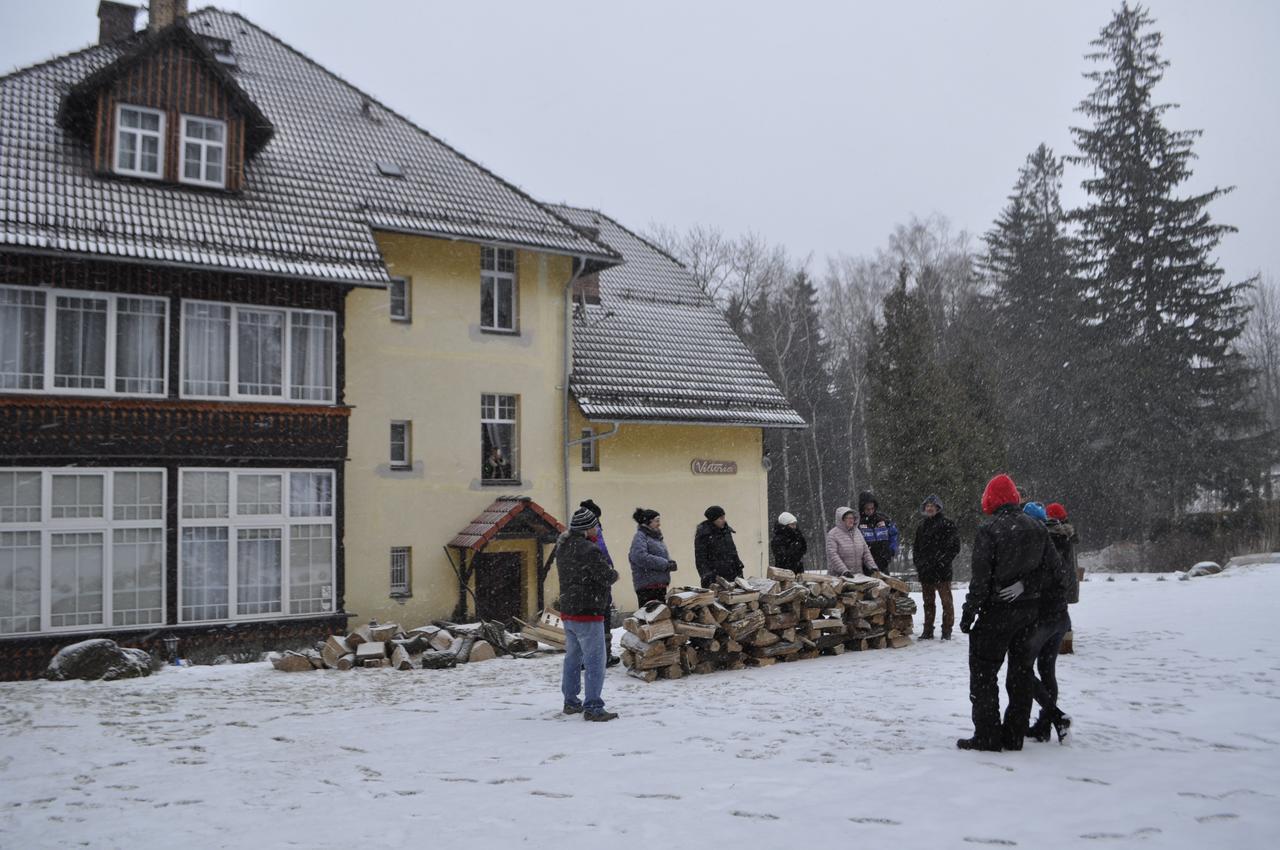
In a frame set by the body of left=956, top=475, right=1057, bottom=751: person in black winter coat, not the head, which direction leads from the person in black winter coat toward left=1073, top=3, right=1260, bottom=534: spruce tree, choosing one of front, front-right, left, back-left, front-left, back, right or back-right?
front-right

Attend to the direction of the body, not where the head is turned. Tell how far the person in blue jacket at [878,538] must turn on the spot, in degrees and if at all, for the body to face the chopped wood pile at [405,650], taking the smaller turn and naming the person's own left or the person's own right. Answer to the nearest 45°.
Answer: approximately 45° to the person's own right

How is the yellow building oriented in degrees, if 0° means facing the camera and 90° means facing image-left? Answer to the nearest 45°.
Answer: approximately 0°

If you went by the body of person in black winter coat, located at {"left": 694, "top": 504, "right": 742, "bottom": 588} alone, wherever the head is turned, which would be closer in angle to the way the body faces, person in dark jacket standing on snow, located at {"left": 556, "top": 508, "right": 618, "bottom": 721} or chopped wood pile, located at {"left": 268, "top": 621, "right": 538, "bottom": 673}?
the person in dark jacket standing on snow

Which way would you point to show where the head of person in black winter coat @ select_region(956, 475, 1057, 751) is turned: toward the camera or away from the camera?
away from the camera

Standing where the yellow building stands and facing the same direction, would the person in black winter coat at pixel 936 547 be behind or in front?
in front

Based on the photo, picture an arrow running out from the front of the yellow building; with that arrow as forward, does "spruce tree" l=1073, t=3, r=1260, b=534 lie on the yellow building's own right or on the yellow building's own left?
on the yellow building's own left

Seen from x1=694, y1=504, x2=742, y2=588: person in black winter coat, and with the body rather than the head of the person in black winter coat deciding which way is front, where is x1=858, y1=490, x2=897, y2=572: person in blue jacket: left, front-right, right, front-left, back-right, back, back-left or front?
left

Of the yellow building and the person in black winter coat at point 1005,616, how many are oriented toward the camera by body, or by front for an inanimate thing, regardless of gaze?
1

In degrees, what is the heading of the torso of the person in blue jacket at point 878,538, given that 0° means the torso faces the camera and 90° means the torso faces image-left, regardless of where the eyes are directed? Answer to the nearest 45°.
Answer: approximately 45°
